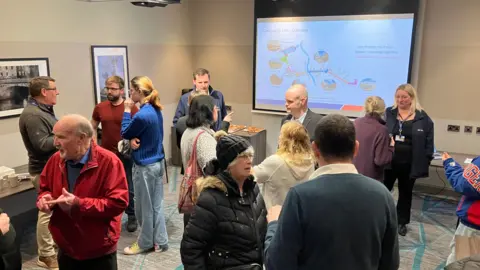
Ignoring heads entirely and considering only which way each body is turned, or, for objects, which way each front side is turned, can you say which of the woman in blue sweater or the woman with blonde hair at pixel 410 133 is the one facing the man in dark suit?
the woman with blonde hair

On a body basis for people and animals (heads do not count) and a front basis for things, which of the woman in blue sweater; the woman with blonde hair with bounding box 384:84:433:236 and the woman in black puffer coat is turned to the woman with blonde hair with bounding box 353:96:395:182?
the woman with blonde hair with bounding box 384:84:433:236

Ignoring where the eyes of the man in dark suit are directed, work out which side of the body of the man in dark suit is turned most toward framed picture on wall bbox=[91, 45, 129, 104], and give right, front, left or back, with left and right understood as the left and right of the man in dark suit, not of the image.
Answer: right

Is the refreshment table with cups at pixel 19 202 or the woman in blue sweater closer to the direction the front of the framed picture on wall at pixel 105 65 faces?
the woman in blue sweater

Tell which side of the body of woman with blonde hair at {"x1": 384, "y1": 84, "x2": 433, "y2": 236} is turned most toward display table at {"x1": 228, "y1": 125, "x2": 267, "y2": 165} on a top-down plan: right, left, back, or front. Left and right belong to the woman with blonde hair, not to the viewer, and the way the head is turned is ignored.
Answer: right

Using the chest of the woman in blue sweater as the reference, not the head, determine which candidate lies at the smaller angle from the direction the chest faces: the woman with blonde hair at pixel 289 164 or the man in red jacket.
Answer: the man in red jacket

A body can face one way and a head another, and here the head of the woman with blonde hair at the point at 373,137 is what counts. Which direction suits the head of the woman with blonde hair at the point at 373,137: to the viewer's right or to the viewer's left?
to the viewer's right

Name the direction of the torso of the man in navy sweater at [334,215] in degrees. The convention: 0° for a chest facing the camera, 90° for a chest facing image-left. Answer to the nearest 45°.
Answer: approximately 180°

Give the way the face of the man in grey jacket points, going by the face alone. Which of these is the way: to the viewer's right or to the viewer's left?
to the viewer's right

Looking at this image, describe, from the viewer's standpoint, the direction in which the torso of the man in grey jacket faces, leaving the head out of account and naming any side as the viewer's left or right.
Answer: facing to the right of the viewer

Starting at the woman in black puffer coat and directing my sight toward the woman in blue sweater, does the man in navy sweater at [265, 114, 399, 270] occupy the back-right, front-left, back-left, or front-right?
back-right
